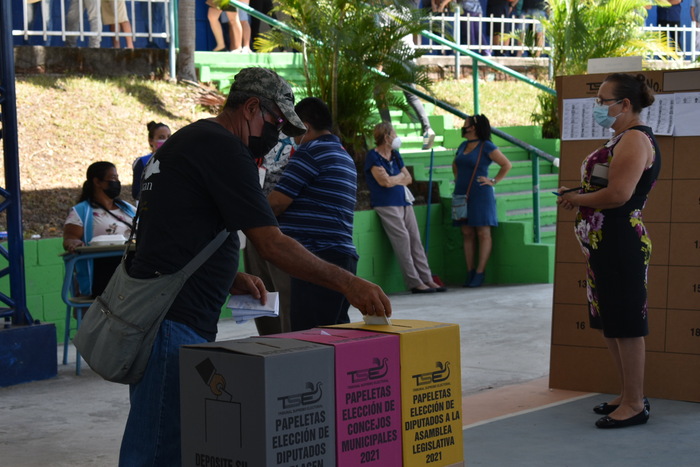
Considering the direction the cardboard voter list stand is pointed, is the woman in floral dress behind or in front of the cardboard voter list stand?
in front

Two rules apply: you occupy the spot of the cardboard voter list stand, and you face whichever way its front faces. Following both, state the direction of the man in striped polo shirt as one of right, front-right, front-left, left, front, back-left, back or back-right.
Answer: front-right

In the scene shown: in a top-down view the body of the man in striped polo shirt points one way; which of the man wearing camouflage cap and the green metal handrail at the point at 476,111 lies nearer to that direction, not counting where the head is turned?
the green metal handrail

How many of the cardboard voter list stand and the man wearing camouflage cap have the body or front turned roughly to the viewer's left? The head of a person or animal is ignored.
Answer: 0

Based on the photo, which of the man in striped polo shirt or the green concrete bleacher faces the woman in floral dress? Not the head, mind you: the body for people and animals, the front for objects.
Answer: the green concrete bleacher

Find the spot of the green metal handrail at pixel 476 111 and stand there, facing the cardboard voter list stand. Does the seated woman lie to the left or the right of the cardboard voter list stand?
right

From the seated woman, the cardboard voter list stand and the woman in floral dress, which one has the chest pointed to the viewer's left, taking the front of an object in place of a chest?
the woman in floral dress

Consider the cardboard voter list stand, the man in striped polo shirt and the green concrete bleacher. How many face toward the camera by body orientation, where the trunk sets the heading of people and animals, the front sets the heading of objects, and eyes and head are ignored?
2

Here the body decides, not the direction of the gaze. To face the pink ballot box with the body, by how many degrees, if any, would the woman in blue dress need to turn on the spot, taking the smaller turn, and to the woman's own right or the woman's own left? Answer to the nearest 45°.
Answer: approximately 45° to the woman's own left

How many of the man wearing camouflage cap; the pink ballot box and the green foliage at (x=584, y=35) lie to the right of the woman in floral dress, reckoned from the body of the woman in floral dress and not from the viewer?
1

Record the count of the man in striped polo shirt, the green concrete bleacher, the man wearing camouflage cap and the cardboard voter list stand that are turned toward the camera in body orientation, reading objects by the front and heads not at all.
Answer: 2

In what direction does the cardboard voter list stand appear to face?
toward the camera

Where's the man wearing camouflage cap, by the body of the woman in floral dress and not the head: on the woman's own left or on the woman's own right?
on the woman's own left

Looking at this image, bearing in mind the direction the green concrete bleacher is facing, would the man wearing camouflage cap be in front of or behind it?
in front

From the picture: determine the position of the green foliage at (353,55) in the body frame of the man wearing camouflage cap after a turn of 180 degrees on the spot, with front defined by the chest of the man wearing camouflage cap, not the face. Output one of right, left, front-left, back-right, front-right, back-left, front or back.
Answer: right

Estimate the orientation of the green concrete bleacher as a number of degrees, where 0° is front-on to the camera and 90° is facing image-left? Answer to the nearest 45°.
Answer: approximately 0°

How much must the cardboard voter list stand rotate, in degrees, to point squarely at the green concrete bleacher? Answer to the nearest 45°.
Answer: approximately 180°

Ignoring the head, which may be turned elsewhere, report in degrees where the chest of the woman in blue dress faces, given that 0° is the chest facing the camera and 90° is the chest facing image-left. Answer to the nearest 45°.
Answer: approximately 45°
